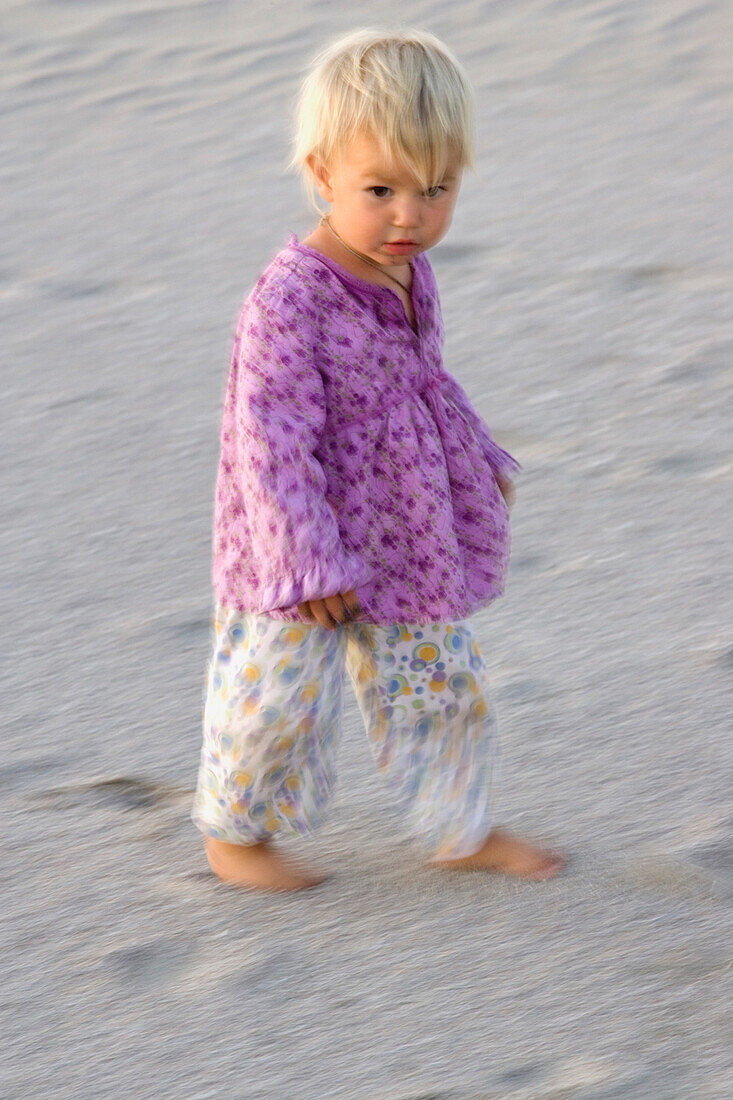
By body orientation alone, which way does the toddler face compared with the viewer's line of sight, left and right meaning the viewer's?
facing the viewer and to the right of the viewer
